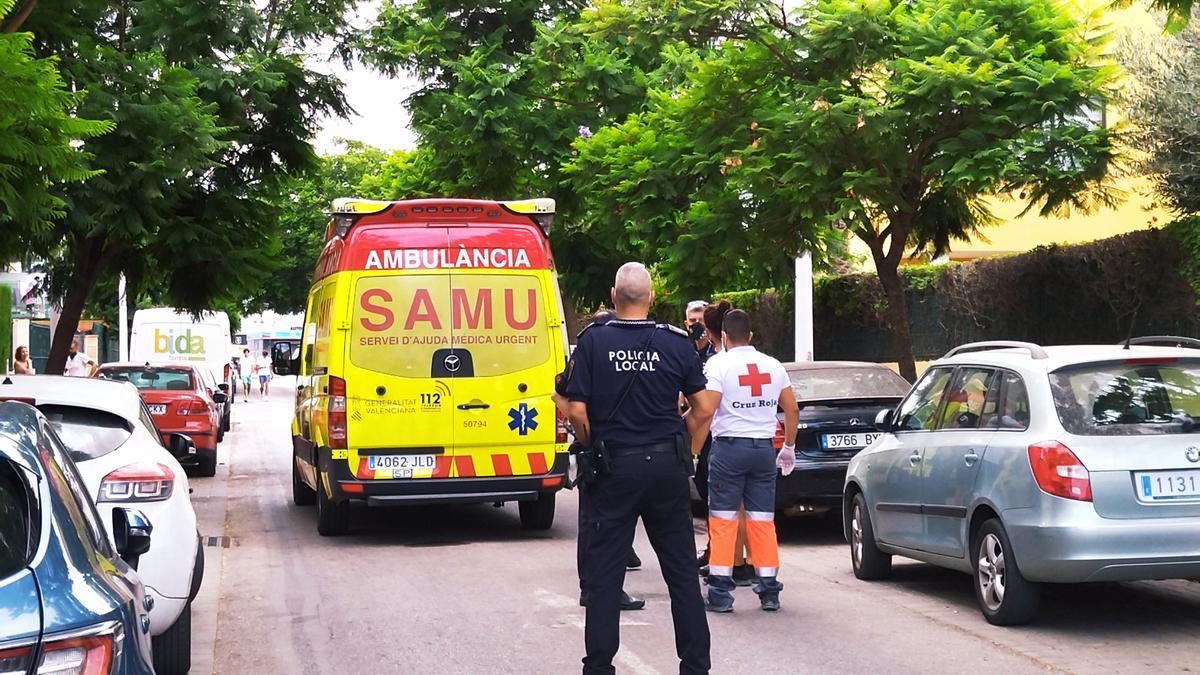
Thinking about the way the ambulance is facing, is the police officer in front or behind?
behind

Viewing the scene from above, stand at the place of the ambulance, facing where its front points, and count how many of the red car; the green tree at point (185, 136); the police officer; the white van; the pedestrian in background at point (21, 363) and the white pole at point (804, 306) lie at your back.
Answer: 1

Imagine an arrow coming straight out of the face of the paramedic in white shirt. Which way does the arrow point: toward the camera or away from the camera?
away from the camera

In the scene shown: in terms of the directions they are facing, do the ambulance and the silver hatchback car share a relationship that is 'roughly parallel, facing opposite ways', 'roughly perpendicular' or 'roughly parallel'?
roughly parallel

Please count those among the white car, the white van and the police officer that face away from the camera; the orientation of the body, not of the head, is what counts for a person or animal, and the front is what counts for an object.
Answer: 3

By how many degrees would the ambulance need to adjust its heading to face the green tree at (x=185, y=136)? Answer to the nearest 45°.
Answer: approximately 45° to its left

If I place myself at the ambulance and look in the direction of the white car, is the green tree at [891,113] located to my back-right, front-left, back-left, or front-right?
back-left

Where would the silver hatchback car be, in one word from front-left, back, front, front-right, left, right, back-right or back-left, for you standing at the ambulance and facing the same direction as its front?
back-right

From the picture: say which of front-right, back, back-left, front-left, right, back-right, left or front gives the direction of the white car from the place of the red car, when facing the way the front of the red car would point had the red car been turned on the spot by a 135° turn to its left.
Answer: front-left

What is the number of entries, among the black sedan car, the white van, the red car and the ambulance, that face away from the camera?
4

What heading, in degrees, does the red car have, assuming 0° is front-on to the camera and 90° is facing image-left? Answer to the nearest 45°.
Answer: approximately 180°

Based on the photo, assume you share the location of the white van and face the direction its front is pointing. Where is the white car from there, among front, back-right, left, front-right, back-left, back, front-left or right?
back

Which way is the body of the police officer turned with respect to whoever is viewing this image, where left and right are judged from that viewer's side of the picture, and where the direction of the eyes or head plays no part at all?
facing away from the viewer

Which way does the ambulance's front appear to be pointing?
away from the camera

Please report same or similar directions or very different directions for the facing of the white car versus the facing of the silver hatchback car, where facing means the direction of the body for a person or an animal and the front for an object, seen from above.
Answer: same or similar directions

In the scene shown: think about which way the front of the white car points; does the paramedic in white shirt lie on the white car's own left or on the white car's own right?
on the white car's own right

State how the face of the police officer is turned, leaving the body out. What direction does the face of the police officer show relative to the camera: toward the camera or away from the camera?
away from the camera

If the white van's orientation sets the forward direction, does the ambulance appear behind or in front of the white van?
behind

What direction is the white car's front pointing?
away from the camera
